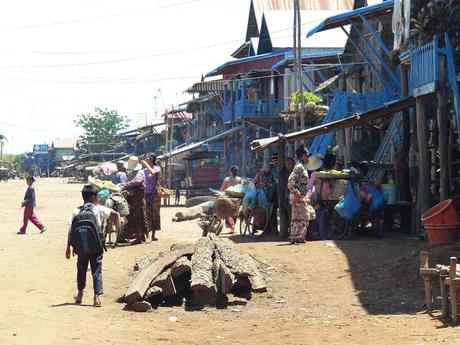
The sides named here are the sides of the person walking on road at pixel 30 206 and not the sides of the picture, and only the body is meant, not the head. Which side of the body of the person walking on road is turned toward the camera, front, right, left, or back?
left

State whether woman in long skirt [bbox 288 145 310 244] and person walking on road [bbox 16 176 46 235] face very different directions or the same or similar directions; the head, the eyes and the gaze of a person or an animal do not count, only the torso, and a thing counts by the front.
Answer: very different directions

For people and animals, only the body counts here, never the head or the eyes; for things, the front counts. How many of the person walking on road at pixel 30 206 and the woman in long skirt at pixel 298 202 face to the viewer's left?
1
